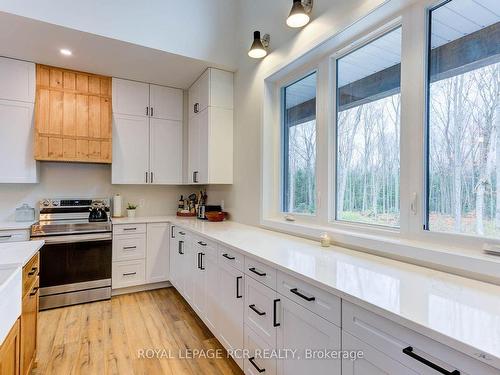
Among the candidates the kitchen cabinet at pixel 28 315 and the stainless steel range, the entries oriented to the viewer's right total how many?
1

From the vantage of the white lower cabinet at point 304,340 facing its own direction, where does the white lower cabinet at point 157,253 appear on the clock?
the white lower cabinet at point 157,253 is roughly at 3 o'clock from the white lower cabinet at point 304,340.

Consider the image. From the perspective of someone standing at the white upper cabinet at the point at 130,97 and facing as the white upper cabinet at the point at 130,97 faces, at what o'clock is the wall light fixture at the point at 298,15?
The wall light fixture is roughly at 11 o'clock from the white upper cabinet.

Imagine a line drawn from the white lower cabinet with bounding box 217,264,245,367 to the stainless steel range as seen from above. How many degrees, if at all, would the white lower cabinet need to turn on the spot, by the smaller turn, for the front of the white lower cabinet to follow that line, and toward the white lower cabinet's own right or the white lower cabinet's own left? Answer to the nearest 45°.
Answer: approximately 90° to the white lower cabinet's own right

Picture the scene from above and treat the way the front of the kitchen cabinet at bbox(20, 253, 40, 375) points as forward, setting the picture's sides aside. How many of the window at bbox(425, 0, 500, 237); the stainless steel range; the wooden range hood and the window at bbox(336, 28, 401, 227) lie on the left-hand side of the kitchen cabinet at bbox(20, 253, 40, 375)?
2

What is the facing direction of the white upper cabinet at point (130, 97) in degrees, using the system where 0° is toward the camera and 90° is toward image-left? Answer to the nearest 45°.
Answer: approximately 0°

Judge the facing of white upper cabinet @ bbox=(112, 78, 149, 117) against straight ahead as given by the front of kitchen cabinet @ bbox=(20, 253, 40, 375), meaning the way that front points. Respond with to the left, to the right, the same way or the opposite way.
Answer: to the right

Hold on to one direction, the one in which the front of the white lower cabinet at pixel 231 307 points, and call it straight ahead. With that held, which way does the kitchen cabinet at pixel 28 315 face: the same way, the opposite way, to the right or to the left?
the opposite way

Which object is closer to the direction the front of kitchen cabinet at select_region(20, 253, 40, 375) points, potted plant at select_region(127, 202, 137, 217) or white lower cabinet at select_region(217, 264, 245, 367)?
the white lower cabinet

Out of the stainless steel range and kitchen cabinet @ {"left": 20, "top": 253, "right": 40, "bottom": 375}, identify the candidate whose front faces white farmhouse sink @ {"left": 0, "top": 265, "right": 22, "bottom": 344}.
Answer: the stainless steel range

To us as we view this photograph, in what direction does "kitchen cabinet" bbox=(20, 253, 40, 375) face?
facing to the right of the viewer

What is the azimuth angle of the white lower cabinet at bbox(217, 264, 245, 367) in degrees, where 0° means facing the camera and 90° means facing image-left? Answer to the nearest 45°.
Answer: approximately 45°

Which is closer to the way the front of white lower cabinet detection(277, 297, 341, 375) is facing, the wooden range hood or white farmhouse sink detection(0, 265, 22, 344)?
the white farmhouse sink

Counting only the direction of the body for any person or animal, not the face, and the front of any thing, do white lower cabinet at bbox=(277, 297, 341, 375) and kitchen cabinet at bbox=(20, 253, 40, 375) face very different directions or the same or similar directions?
very different directions
